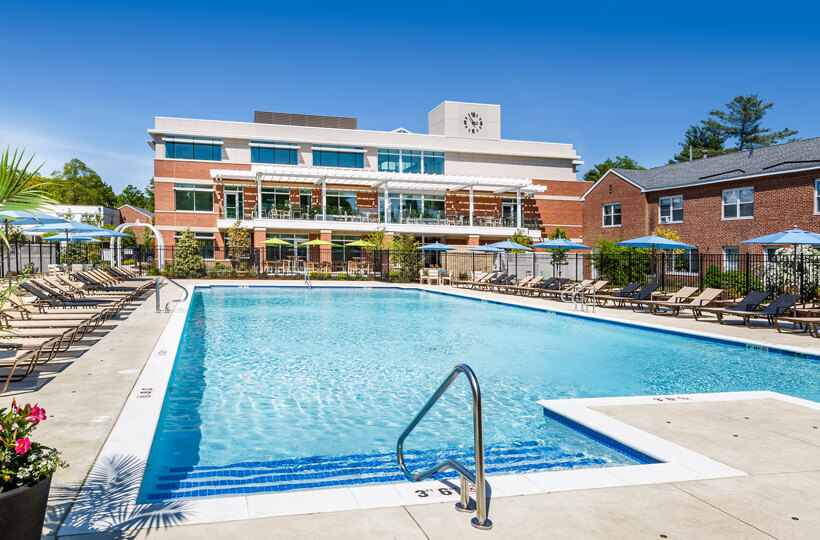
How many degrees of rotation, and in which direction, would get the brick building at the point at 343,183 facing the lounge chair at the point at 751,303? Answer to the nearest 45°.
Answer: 0° — it already faces it

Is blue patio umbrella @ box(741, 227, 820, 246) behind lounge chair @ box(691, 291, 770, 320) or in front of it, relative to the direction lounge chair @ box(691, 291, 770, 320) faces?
behind

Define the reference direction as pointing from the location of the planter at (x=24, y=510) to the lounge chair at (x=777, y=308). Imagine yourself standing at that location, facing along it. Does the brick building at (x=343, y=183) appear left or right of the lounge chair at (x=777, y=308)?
left

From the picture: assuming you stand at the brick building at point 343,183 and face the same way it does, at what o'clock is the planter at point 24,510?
The planter is roughly at 12 o'clock from the brick building.

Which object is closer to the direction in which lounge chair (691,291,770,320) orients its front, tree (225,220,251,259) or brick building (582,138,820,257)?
the tree

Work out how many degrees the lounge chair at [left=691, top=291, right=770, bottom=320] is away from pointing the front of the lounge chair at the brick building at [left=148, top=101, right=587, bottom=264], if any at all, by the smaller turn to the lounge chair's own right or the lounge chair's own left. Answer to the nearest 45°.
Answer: approximately 90° to the lounge chair's own right

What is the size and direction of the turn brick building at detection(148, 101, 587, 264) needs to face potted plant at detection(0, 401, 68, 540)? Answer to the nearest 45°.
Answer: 0° — it already faces it

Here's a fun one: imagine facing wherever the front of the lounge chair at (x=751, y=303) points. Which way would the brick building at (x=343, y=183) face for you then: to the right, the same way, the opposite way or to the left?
to the left

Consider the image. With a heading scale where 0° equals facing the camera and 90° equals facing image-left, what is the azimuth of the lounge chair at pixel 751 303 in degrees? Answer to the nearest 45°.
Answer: approximately 45°

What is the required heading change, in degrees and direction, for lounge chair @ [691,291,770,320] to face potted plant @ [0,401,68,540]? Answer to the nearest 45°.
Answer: approximately 45° to its left
